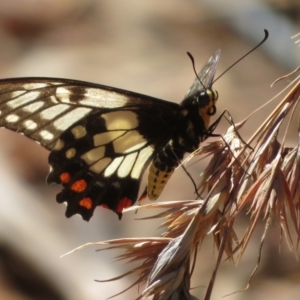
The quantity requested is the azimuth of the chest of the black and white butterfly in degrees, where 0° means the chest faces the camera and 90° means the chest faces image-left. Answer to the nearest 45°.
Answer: approximately 270°
